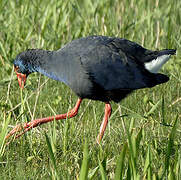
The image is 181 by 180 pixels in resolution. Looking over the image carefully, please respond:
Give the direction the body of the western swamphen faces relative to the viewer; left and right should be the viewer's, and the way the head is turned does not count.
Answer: facing to the left of the viewer
